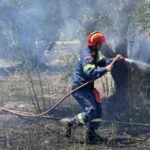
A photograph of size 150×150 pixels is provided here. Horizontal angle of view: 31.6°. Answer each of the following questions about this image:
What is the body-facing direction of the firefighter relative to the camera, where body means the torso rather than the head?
to the viewer's right

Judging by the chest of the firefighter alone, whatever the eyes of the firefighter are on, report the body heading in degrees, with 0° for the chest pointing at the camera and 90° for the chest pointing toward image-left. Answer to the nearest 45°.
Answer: approximately 270°
